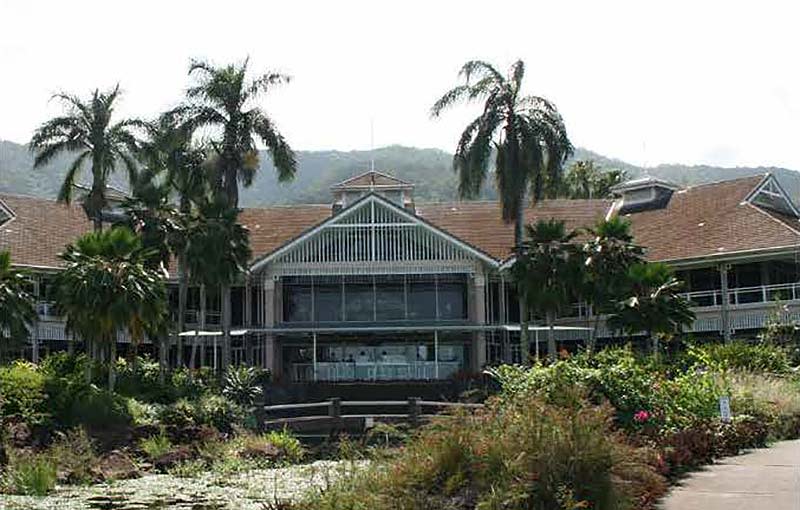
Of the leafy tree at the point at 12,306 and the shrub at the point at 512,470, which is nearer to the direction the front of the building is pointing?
the shrub

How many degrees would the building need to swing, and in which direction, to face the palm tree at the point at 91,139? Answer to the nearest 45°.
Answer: approximately 90° to its right

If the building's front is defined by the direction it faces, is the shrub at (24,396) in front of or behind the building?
in front

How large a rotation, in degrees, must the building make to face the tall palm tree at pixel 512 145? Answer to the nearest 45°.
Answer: approximately 45° to its left

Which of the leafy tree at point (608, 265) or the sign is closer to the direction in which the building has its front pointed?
the sign

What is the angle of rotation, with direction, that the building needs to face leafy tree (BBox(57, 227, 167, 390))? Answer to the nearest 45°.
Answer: approximately 45° to its right

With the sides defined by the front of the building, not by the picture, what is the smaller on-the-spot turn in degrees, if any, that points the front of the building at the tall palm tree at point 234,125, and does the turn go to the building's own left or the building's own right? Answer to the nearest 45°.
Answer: approximately 90° to the building's own right

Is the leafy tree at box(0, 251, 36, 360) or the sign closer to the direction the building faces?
the sign

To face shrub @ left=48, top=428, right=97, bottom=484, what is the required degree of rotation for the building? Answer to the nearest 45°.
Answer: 0° — it already faces it

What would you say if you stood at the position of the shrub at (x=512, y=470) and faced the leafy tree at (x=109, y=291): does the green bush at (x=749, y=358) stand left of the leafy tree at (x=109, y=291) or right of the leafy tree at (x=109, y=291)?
right

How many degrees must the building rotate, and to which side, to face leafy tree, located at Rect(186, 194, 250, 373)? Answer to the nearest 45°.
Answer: approximately 45° to its right

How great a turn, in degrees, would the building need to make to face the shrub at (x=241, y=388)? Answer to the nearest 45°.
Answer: approximately 45° to its right

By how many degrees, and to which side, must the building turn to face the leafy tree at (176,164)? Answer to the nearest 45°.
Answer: approximately 90° to its right

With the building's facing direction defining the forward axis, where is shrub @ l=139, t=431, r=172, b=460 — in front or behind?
in front

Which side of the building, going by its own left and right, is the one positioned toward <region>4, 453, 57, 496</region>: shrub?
front

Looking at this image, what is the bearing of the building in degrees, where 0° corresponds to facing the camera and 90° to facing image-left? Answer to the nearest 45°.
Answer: approximately 0°
